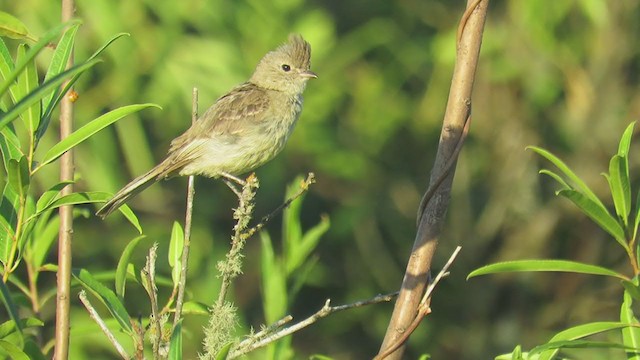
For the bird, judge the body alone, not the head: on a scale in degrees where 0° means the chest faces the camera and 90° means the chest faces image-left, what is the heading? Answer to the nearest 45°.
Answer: approximately 270°

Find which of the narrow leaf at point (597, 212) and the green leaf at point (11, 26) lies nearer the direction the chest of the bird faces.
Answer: the narrow leaf
